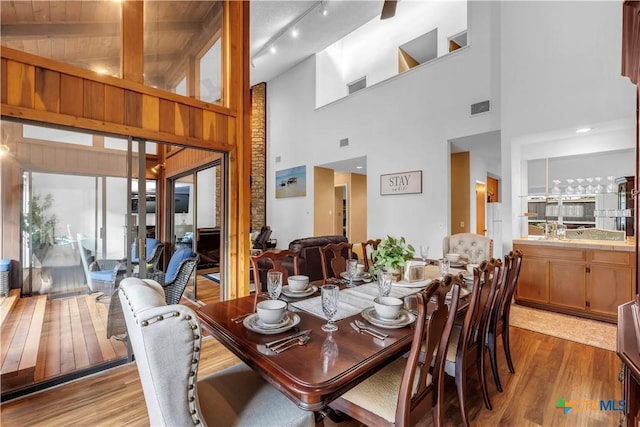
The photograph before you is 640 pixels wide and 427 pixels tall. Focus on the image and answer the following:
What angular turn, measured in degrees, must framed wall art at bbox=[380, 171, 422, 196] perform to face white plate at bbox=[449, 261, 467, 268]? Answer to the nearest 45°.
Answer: approximately 45° to its left

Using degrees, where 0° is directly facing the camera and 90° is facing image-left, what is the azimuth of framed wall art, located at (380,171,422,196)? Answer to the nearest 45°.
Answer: approximately 45°

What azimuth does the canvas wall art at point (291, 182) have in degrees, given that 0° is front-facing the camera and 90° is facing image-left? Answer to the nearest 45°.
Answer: approximately 45°

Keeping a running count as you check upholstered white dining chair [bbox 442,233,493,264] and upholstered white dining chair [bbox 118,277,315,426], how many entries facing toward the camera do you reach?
1

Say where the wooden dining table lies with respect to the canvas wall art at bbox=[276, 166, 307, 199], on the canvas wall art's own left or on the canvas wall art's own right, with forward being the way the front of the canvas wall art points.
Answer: on the canvas wall art's own left

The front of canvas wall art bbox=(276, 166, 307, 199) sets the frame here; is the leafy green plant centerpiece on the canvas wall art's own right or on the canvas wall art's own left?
on the canvas wall art's own left

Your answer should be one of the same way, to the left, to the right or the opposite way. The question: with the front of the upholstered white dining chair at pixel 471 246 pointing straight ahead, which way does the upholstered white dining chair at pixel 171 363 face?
the opposite way

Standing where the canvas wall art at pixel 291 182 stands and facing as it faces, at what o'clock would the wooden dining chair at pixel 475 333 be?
The wooden dining chair is roughly at 10 o'clock from the canvas wall art.

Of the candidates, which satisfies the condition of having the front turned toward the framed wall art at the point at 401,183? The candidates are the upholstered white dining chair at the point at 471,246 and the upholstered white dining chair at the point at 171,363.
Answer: the upholstered white dining chair at the point at 171,363

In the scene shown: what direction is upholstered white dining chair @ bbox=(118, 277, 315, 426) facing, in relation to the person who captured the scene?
facing away from the viewer and to the right of the viewer
